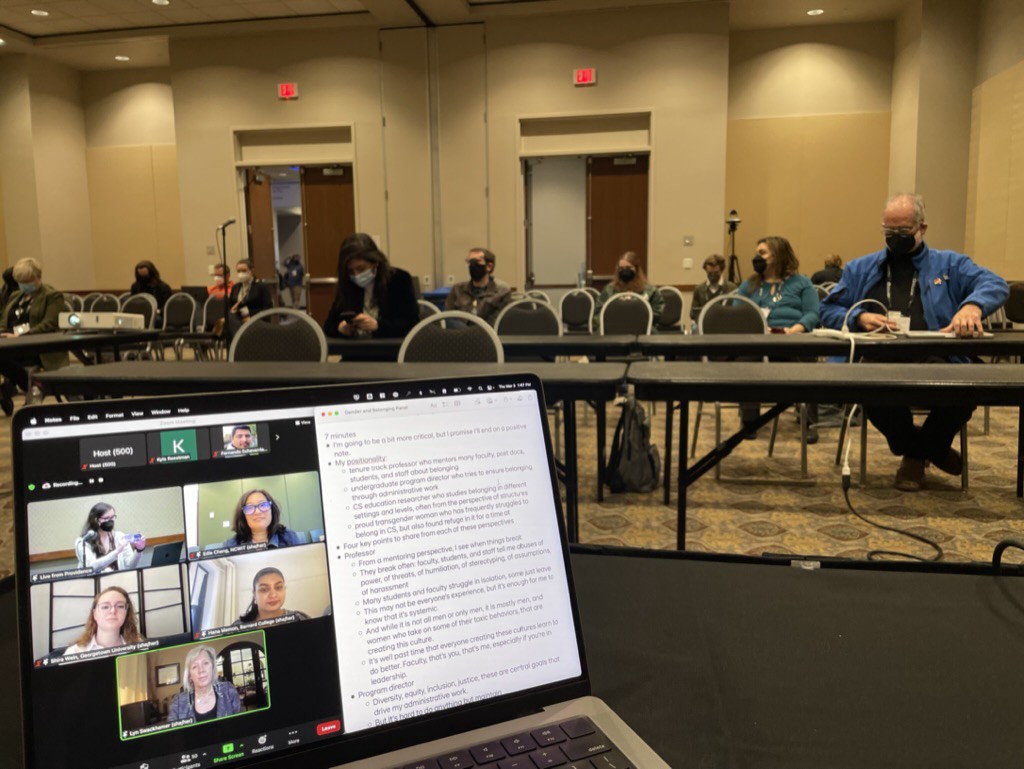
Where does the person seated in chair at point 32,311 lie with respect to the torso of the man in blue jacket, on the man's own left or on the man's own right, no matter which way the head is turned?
on the man's own right

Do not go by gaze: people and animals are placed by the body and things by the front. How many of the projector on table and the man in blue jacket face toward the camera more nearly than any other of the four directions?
2

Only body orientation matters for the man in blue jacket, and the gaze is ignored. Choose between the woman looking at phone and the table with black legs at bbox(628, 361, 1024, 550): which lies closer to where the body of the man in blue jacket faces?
the table with black legs

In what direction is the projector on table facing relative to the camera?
toward the camera

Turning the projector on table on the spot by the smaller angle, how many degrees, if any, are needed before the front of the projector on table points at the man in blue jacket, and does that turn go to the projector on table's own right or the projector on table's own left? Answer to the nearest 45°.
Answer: approximately 45° to the projector on table's own left

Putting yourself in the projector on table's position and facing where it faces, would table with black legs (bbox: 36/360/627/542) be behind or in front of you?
in front

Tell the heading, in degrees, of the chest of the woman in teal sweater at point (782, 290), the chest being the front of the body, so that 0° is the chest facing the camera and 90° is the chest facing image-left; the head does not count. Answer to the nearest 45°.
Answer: approximately 45°

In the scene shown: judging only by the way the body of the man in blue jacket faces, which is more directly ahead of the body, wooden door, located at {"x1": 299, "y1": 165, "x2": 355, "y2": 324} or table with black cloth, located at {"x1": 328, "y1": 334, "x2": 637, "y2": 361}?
the table with black cloth

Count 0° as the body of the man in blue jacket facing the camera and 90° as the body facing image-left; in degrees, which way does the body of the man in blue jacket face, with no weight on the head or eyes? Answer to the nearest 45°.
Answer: approximately 0°

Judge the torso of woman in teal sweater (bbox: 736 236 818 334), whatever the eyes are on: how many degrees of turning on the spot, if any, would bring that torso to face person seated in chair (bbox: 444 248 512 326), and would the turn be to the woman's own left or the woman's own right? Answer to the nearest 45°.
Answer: approximately 45° to the woman's own right

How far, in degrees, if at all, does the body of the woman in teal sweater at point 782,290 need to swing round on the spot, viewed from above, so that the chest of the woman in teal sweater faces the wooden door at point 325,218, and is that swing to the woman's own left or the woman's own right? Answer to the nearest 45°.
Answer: approximately 90° to the woman's own right
